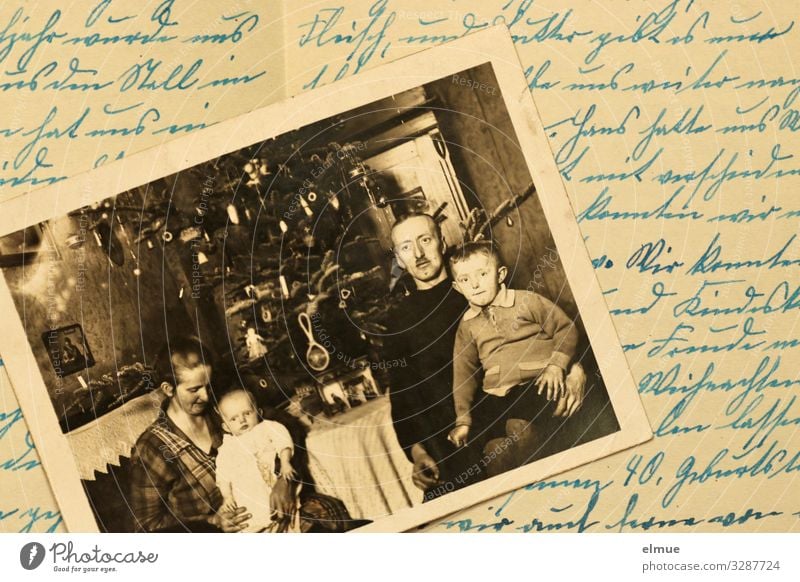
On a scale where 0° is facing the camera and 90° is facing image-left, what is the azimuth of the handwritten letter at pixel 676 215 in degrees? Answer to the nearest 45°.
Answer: approximately 0°
